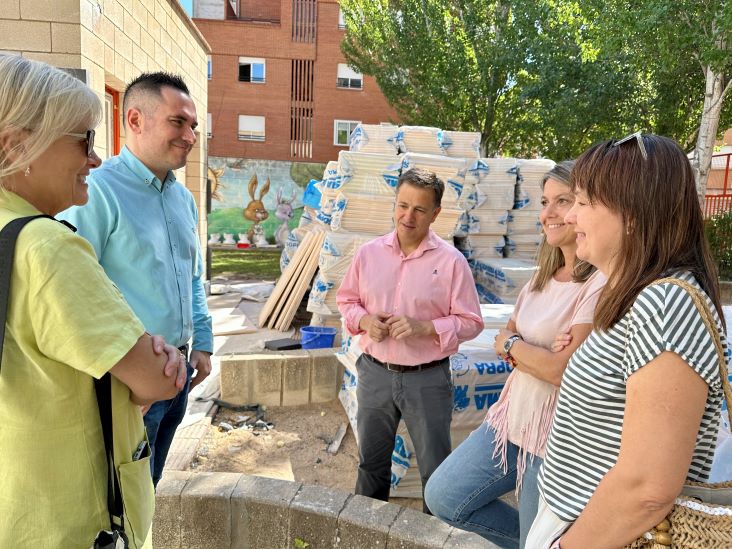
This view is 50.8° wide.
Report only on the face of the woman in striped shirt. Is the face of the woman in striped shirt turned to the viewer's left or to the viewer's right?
to the viewer's left

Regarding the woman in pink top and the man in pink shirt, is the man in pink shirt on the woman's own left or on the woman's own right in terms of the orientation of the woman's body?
on the woman's own right

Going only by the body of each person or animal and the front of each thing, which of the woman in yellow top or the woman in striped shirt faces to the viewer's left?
the woman in striped shirt

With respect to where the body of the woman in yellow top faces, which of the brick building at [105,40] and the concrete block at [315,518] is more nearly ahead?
the concrete block

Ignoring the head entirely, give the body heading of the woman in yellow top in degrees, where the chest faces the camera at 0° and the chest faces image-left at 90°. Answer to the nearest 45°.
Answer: approximately 270°

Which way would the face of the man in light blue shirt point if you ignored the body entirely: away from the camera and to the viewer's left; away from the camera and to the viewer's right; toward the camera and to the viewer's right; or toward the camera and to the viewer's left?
toward the camera and to the viewer's right

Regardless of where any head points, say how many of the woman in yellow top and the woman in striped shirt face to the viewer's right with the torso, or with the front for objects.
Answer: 1

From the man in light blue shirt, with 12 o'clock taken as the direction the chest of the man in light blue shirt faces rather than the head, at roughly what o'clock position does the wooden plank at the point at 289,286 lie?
The wooden plank is roughly at 8 o'clock from the man in light blue shirt.

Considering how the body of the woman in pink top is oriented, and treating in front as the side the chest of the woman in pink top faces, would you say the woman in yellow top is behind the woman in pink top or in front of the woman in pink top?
in front

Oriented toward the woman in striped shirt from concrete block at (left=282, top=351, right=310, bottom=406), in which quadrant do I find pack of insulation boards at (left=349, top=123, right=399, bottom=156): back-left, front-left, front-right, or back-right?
back-left

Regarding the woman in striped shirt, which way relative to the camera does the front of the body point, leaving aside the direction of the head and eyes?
to the viewer's left
